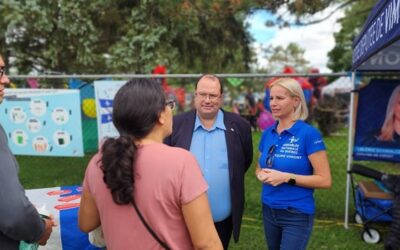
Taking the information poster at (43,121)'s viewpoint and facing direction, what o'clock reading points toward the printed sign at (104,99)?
The printed sign is roughly at 10 o'clock from the information poster.

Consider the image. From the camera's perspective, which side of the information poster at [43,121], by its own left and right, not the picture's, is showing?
front

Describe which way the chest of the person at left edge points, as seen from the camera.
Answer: to the viewer's right

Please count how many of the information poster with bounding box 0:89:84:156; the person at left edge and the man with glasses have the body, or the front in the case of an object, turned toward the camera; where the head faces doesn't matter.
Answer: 2

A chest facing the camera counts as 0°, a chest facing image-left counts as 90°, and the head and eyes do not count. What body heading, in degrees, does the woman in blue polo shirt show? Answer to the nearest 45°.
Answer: approximately 45°

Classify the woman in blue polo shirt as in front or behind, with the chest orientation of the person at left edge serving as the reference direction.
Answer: in front

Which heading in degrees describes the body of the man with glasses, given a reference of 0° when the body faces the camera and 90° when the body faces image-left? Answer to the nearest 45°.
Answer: approximately 0°

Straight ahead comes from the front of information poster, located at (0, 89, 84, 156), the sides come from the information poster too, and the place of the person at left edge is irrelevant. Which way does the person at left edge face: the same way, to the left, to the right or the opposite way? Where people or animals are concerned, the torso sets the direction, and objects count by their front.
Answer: to the left

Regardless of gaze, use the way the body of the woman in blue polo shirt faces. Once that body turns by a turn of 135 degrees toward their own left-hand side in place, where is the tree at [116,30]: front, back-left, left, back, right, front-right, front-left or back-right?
back-left

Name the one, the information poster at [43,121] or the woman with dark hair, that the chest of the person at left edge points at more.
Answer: the woman with dark hair
